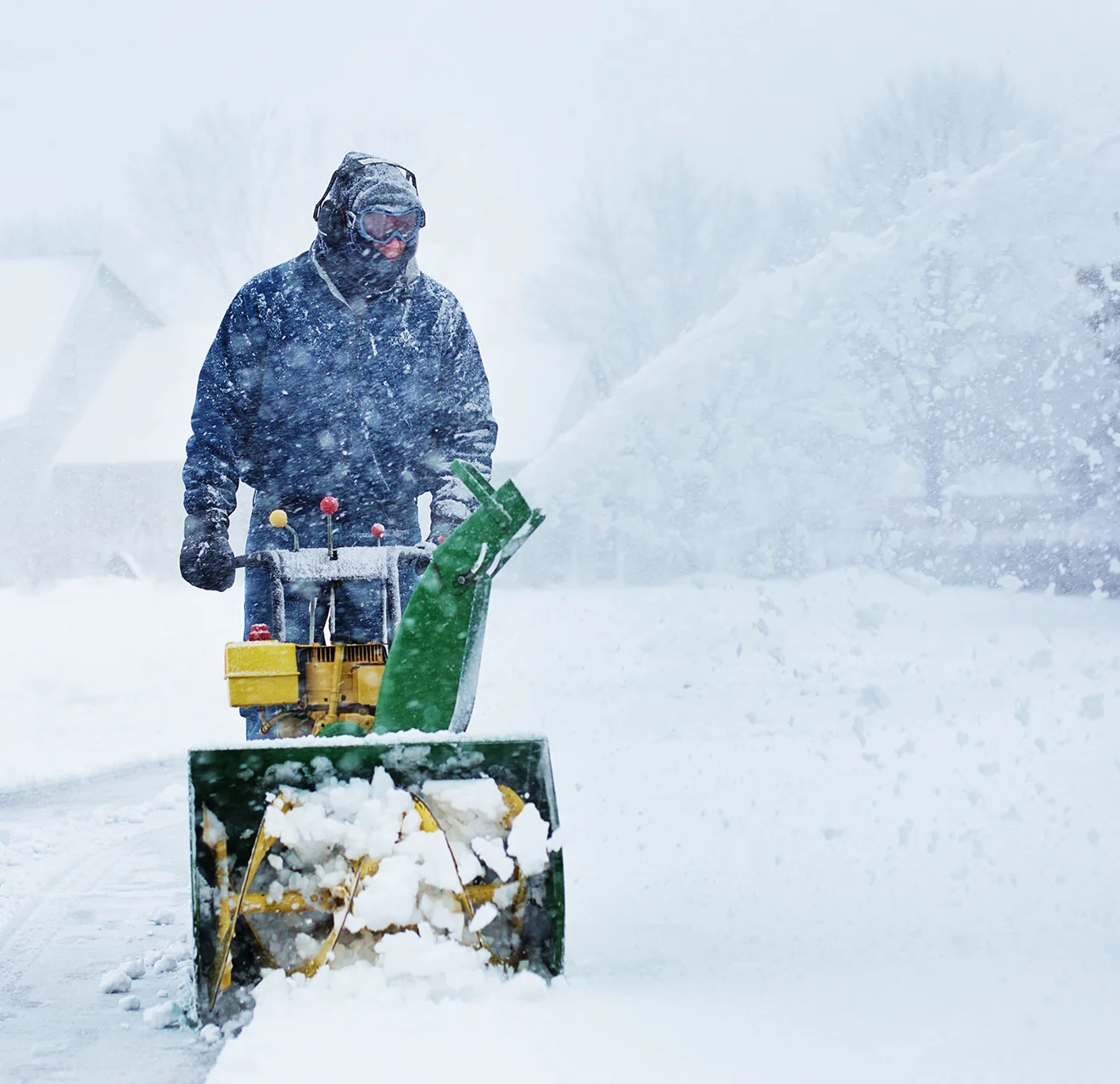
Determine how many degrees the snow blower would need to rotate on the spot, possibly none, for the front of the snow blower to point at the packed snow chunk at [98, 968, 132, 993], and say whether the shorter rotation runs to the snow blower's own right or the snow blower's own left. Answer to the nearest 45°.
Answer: approximately 45° to the snow blower's own right

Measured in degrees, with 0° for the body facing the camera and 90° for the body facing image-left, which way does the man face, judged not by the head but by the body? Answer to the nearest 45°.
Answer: approximately 0°

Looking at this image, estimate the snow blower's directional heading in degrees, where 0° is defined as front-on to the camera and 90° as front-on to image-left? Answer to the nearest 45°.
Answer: approximately 0°

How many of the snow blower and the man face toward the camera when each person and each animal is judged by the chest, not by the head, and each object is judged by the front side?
2

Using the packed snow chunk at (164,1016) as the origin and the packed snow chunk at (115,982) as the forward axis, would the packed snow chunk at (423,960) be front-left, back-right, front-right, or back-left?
back-right

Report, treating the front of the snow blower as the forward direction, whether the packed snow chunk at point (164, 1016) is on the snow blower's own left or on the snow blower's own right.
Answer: on the snow blower's own right
